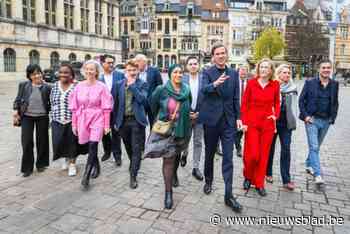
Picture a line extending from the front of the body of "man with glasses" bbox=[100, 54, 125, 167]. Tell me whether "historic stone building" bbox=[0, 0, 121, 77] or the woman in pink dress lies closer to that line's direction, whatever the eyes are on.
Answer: the woman in pink dress

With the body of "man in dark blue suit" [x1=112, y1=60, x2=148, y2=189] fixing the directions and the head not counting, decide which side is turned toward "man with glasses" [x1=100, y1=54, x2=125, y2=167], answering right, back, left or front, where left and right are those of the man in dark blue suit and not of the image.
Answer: back

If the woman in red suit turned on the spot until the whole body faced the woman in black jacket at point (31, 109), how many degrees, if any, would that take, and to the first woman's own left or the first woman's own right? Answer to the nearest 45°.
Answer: approximately 90° to the first woman's own right

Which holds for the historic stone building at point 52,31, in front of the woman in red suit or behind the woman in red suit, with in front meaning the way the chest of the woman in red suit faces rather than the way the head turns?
behind

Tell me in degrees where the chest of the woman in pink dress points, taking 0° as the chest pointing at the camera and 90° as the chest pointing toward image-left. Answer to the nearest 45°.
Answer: approximately 0°

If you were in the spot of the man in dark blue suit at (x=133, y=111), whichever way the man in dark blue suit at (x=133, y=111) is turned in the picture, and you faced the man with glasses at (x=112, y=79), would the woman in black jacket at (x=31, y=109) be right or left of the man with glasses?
left

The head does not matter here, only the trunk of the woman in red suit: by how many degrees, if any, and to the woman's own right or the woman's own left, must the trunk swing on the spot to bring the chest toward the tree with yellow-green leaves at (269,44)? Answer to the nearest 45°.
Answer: approximately 180°

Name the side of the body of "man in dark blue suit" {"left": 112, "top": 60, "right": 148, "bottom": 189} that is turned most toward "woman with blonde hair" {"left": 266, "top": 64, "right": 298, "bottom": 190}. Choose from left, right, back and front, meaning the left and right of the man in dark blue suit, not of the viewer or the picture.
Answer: left

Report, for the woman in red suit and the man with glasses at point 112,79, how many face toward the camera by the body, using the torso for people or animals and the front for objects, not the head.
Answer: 2
